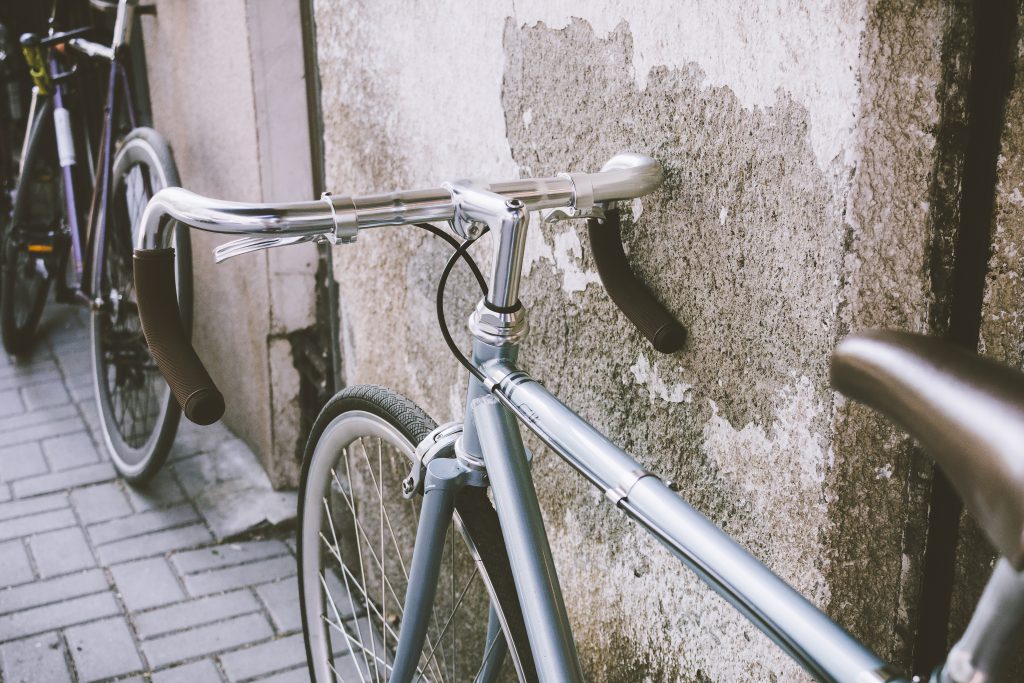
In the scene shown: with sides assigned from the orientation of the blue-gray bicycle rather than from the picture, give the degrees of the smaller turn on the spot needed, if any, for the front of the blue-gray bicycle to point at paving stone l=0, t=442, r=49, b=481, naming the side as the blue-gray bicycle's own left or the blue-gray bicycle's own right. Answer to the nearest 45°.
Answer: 0° — it already faces it

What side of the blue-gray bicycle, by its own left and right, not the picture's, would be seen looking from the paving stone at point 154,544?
front

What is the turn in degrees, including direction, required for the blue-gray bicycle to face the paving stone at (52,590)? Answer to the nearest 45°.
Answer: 0° — it already faces it

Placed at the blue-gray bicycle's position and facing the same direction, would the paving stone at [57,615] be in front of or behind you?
in front

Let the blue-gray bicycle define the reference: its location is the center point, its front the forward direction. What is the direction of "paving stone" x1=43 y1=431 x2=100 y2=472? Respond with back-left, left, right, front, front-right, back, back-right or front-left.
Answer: front

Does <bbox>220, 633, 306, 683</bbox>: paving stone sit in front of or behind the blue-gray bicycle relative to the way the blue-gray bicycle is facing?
in front

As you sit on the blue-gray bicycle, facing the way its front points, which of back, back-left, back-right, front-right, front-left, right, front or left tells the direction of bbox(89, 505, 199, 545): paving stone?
front

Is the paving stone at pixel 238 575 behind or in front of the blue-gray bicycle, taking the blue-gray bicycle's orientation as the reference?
in front

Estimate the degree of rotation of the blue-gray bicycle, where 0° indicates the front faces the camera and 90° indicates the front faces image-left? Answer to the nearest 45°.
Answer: approximately 135°

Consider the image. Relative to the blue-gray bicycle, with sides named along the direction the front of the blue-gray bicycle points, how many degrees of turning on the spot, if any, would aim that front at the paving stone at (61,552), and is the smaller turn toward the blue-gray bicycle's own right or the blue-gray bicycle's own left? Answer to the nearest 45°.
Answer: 0° — it already faces it
